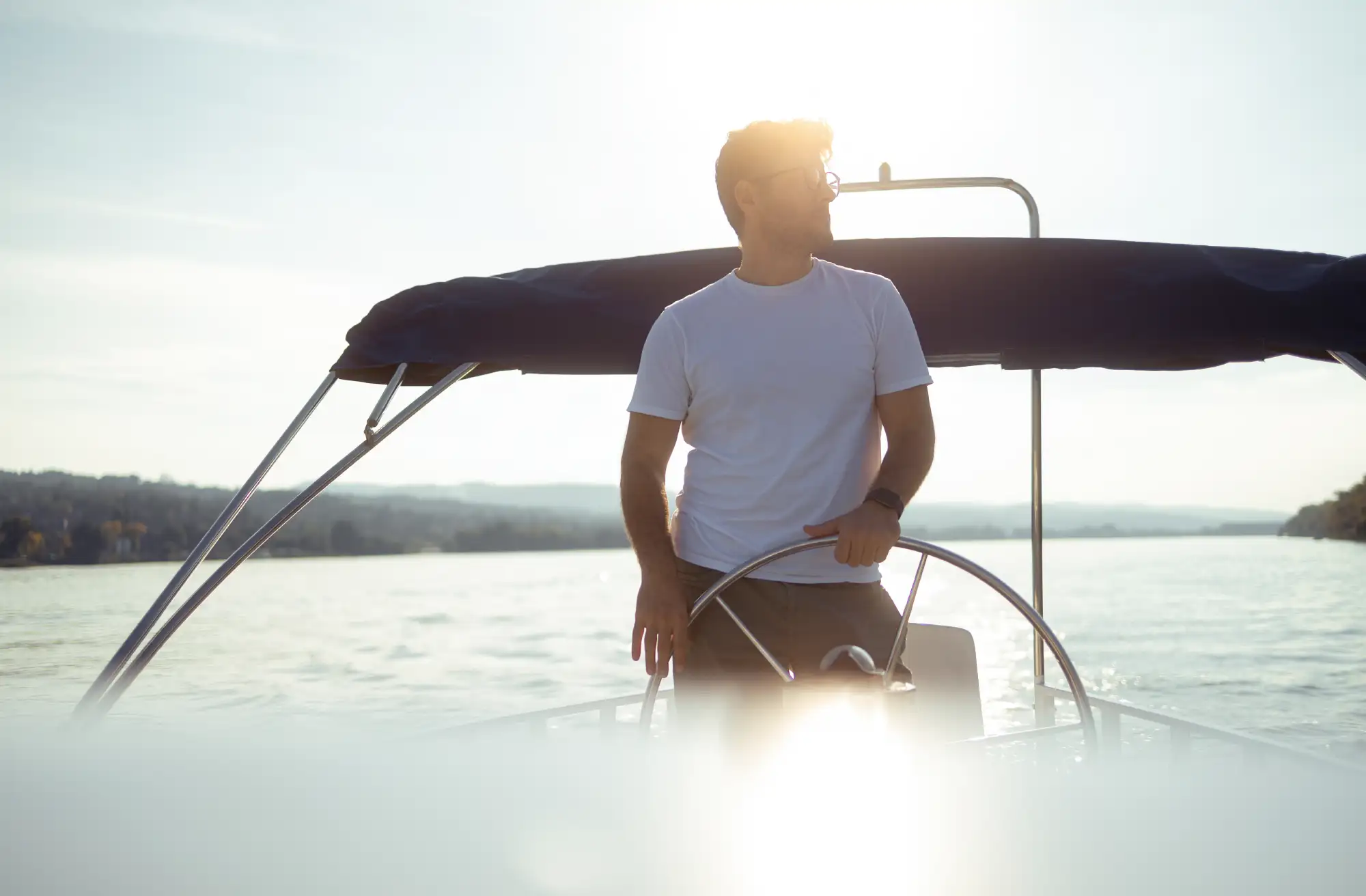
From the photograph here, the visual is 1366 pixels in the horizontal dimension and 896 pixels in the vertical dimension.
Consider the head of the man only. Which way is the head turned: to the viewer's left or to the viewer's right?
to the viewer's right

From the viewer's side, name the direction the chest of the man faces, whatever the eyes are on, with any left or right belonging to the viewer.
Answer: facing the viewer
